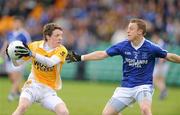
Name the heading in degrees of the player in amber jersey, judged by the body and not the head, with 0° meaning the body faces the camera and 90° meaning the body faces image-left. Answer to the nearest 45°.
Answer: approximately 0°

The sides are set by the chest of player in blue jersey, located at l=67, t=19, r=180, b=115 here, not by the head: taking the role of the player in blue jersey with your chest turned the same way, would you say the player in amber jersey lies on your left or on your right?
on your right

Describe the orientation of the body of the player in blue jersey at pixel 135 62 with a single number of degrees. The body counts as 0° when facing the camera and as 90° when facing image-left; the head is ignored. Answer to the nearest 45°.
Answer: approximately 0°

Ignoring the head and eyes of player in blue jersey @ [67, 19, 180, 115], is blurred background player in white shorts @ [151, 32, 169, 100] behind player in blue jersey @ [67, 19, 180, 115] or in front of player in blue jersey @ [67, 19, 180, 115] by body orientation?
behind

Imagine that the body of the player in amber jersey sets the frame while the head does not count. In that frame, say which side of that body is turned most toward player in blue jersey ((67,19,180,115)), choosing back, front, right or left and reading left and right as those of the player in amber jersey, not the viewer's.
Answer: left

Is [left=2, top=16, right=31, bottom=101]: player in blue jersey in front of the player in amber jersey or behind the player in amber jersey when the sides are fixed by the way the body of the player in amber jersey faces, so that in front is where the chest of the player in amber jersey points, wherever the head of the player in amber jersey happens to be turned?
behind

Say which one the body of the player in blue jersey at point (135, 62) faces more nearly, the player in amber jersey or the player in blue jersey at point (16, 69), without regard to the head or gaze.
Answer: the player in amber jersey

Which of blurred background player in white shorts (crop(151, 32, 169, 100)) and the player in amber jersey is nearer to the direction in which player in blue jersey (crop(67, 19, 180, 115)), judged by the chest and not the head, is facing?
the player in amber jersey

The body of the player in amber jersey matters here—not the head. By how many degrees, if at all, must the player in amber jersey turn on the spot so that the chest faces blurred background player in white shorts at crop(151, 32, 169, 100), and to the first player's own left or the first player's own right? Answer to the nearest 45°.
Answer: approximately 135° to the first player's own left
